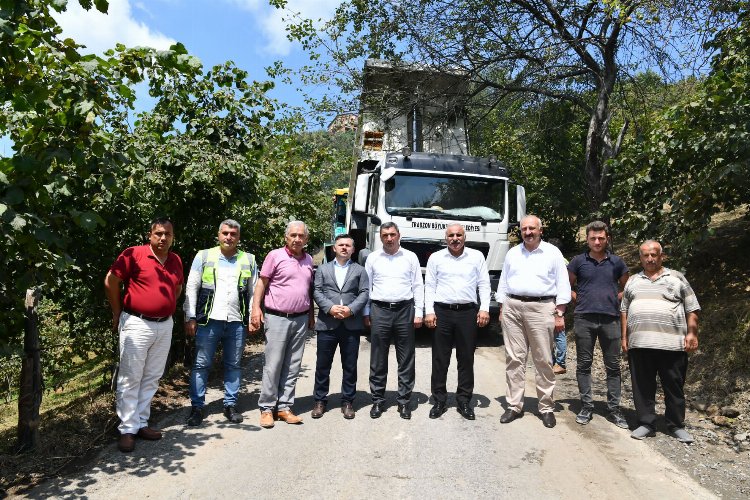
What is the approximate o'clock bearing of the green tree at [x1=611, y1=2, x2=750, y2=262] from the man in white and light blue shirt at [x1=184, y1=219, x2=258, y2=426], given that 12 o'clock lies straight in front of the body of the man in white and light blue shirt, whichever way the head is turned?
The green tree is roughly at 9 o'clock from the man in white and light blue shirt.

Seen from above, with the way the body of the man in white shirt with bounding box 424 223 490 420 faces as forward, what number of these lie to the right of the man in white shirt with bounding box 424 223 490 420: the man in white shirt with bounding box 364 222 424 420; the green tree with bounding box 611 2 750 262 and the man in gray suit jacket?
2

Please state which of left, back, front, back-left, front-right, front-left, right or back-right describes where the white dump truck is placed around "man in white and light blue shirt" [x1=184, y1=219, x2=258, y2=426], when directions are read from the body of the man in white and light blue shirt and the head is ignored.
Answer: back-left

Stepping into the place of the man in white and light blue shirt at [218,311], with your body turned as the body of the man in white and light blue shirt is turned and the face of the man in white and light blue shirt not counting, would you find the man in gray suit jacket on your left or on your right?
on your left

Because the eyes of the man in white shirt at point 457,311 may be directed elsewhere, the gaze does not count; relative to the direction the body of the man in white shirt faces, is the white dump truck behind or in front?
behind

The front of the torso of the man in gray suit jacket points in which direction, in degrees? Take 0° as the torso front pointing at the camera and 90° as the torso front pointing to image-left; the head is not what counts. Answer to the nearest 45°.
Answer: approximately 0°

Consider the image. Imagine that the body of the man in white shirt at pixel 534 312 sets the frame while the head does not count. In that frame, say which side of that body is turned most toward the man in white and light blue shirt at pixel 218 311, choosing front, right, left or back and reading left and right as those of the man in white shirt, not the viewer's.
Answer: right

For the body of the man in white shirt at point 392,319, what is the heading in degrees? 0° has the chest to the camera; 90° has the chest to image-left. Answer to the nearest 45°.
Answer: approximately 0°

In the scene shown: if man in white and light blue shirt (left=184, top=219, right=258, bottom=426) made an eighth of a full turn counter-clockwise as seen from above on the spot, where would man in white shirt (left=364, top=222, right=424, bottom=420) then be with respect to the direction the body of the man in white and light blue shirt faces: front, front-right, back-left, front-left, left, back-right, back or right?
front-left

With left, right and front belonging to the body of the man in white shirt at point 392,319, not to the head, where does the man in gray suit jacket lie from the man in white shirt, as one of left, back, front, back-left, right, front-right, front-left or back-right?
right
